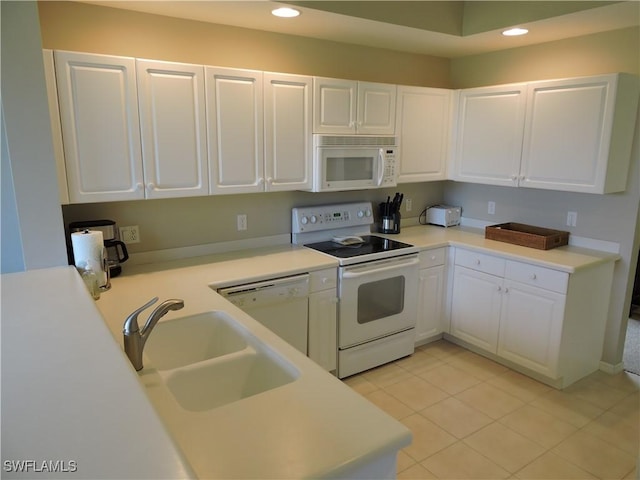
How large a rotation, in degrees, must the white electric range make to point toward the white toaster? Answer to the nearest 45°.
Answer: approximately 90° to its left

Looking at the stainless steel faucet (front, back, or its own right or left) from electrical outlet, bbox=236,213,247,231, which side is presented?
left

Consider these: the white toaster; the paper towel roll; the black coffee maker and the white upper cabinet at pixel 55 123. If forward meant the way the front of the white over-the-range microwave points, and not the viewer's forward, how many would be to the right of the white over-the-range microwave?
3

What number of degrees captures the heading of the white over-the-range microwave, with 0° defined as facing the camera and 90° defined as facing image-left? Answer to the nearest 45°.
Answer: approximately 315°

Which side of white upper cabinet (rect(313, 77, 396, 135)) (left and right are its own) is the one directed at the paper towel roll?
right

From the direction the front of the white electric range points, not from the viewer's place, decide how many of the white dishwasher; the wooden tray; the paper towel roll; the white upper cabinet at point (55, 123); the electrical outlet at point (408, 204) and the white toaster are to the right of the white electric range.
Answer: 3

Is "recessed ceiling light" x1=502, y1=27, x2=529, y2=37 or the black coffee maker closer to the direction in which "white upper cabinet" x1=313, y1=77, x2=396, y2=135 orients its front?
the recessed ceiling light

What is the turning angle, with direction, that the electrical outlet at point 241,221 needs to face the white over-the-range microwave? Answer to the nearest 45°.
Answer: approximately 45° to its left

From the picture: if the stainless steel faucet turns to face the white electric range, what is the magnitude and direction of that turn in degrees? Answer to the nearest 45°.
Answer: approximately 45° to its left

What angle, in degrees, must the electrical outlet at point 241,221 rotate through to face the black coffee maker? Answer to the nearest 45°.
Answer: approximately 90° to its right

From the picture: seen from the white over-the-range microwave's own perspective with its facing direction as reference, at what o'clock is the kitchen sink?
The kitchen sink is roughly at 2 o'clock from the white over-the-range microwave.
